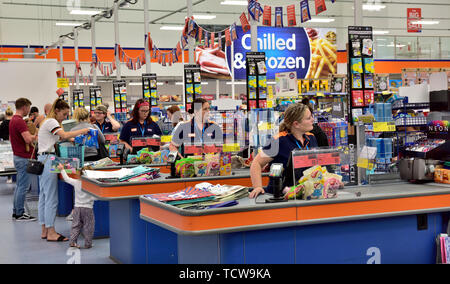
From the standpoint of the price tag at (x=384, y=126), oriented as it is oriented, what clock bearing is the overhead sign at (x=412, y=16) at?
The overhead sign is roughly at 6 o'clock from the price tag.

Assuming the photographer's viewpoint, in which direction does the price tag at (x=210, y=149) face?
facing the viewer

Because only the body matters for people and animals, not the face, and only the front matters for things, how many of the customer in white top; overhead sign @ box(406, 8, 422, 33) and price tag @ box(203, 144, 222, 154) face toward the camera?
2

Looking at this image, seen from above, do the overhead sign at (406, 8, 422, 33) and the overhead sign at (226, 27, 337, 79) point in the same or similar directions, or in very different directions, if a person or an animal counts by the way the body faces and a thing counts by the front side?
same or similar directions

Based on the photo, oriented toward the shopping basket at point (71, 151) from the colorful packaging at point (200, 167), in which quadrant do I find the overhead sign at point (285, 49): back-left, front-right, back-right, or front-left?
front-right

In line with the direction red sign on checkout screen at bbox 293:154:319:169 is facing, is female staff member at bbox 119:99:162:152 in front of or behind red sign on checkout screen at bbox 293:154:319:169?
behind

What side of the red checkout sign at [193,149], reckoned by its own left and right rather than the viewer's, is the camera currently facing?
front

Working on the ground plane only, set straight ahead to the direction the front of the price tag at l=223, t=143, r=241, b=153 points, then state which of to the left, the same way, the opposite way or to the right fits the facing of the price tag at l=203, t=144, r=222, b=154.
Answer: the same way

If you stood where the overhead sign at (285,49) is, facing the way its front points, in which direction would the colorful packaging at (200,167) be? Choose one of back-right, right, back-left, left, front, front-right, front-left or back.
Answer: front
